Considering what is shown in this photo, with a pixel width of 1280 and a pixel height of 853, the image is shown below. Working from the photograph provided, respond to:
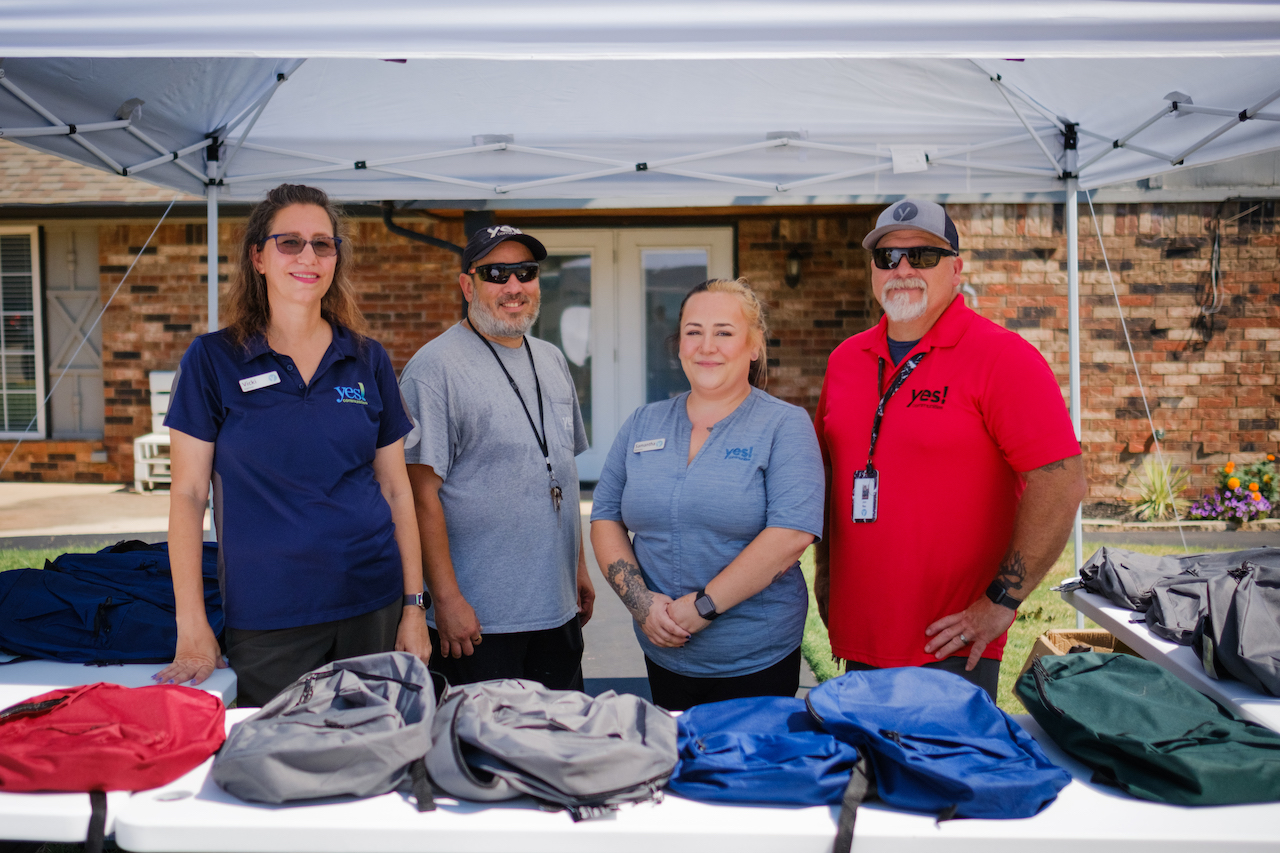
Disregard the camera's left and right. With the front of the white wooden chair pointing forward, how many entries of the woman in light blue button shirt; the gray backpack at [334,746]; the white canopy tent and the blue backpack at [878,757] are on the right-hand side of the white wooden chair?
0

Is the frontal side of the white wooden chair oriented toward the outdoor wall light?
no

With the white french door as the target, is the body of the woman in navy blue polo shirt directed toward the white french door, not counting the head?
no

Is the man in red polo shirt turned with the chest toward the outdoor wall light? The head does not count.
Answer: no

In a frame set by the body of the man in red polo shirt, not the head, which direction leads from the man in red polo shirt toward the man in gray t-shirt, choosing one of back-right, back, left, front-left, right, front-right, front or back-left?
front-right

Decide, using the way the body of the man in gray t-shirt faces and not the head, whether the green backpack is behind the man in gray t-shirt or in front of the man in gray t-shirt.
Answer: in front

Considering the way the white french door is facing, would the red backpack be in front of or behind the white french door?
in front

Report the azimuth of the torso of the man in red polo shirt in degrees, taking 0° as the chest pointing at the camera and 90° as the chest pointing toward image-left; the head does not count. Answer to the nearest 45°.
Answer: approximately 45°

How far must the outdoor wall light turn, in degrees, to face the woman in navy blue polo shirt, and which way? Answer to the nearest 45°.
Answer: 0° — it already faces them

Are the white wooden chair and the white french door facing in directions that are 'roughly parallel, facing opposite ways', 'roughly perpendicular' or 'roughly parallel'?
roughly parallel

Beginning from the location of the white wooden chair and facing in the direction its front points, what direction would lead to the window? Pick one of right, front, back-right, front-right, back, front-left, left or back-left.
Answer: right

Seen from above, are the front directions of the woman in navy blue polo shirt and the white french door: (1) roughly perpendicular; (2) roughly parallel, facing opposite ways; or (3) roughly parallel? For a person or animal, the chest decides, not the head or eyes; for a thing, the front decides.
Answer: roughly parallel

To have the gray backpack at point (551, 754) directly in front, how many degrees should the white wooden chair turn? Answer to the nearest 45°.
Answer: approximately 45° to its left

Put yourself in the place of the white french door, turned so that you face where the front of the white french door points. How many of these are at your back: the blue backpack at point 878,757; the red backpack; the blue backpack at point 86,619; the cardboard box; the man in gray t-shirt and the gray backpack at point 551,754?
0

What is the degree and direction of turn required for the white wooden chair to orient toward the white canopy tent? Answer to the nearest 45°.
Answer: approximately 45° to its left

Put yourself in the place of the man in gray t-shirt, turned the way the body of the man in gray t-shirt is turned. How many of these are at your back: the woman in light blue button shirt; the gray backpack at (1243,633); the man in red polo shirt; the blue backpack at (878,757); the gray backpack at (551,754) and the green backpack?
0

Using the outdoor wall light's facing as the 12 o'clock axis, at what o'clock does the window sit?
The window is roughly at 3 o'clock from the outdoor wall light.

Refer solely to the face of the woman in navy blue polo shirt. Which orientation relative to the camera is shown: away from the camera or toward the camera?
toward the camera

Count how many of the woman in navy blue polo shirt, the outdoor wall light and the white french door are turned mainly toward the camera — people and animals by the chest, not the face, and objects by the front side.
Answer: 3
